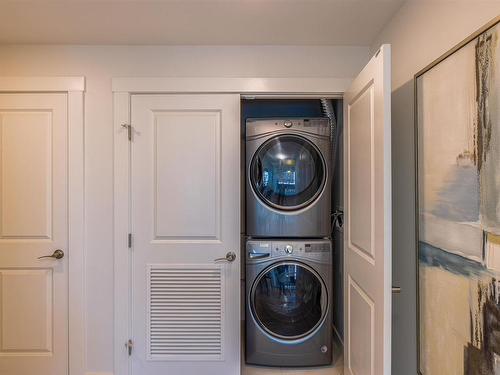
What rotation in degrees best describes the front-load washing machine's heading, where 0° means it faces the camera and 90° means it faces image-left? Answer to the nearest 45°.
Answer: approximately 0°

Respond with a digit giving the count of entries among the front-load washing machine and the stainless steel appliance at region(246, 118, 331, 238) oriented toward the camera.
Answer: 2

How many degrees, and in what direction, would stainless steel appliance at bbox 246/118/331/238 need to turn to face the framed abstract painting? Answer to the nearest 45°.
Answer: approximately 45° to its left

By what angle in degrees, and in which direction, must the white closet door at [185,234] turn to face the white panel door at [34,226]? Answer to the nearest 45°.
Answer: approximately 90° to its right

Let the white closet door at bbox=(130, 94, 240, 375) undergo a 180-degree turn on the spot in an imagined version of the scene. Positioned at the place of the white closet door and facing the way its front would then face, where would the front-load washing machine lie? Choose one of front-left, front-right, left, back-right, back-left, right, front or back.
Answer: right

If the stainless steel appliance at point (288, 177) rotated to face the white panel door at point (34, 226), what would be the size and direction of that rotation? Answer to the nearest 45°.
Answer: approximately 90° to its right

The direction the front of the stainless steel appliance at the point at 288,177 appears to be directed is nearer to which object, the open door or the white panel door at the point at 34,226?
the open door

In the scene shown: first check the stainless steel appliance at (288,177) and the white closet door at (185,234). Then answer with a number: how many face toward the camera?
2

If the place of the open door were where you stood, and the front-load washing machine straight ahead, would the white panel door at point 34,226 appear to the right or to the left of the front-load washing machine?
left

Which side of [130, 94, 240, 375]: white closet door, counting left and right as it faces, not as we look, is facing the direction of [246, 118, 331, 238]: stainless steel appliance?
left

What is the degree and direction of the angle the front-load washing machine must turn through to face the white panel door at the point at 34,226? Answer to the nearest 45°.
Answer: approximately 90° to its right
